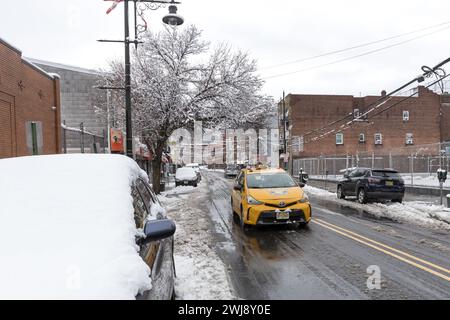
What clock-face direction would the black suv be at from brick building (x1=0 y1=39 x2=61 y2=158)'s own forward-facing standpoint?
The black suv is roughly at 11 o'clock from the brick building.

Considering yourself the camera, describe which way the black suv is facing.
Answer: facing away from the viewer and to the left of the viewer

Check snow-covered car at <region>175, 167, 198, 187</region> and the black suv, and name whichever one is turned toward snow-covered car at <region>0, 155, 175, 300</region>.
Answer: snow-covered car at <region>175, 167, 198, 187</region>

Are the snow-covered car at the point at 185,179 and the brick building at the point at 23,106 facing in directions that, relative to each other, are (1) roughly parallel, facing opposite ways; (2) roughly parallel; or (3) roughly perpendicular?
roughly perpendicular

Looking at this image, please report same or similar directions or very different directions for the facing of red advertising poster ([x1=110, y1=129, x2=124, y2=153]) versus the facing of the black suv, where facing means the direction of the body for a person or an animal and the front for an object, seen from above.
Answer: very different directions

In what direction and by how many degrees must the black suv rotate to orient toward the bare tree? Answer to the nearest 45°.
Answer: approximately 45° to its left

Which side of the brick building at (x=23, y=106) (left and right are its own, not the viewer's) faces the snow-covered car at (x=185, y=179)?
left

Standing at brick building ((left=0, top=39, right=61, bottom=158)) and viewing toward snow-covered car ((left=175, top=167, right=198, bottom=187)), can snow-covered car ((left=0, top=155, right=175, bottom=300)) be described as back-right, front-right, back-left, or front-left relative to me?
back-right

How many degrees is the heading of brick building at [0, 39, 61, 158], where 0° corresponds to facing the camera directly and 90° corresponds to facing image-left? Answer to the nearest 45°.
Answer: approximately 315°

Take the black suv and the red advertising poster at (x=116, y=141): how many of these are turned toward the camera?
1

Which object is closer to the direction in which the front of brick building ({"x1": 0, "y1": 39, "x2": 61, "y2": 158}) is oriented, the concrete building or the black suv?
the black suv

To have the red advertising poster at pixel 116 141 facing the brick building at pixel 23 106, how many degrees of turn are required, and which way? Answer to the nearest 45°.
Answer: approximately 90° to its right
